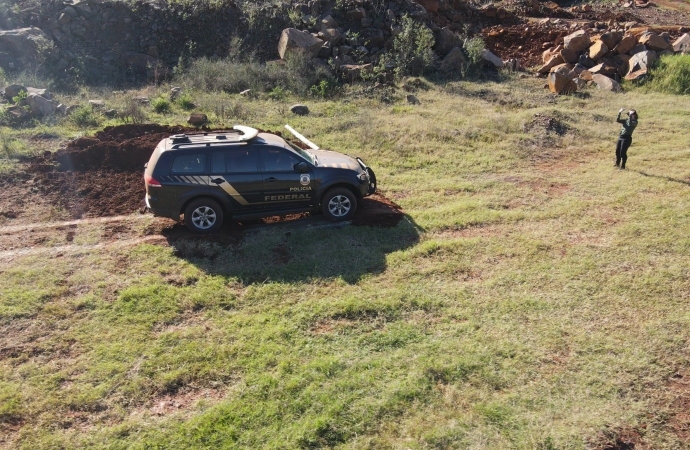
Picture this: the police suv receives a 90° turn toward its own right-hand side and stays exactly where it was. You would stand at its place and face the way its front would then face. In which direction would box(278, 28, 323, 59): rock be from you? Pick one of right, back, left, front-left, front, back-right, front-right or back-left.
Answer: back

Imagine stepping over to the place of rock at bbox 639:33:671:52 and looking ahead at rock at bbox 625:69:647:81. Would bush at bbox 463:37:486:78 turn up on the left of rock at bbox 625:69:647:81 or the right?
right

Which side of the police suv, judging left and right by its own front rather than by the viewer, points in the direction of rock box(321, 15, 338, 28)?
left

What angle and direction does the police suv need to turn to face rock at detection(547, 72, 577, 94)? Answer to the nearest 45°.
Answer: approximately 45° to its left

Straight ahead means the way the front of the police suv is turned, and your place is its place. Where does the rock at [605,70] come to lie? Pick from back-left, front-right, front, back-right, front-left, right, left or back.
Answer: front-left

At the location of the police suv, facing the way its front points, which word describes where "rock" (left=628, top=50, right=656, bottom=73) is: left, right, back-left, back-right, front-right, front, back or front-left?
front-left

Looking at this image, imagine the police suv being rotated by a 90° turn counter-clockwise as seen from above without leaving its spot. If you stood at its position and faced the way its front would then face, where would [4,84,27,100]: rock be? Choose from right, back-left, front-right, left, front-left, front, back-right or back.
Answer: front-left

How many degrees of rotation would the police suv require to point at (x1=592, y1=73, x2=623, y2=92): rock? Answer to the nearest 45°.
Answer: approximately 45° to its left

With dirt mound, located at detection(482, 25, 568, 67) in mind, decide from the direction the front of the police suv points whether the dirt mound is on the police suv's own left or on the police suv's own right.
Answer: on the police suv's own left

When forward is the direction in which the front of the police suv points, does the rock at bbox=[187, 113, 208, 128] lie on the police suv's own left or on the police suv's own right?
on the police suv's own left

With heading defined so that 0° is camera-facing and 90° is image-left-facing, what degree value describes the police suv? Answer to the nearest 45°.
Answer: approximately 270°

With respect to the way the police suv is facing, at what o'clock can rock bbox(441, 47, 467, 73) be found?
The rock is roughly at 10 o'clock from the police suv.
